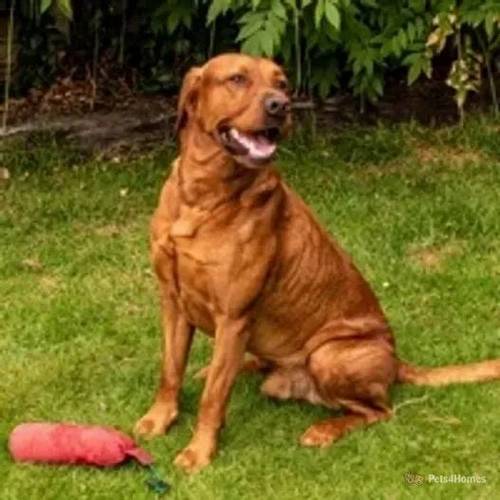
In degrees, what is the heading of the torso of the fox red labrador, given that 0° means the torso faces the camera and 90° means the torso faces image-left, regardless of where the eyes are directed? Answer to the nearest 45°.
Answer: approximately 45°

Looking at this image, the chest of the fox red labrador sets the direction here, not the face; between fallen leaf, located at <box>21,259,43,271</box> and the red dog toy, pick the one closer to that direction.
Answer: the red dog toy

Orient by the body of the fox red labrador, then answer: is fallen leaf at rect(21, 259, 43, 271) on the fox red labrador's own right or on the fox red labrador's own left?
on the fox red labrador's own right

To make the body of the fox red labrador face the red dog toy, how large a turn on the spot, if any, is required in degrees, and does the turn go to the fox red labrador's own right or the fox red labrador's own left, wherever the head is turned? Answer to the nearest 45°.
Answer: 0° — it already faces it
